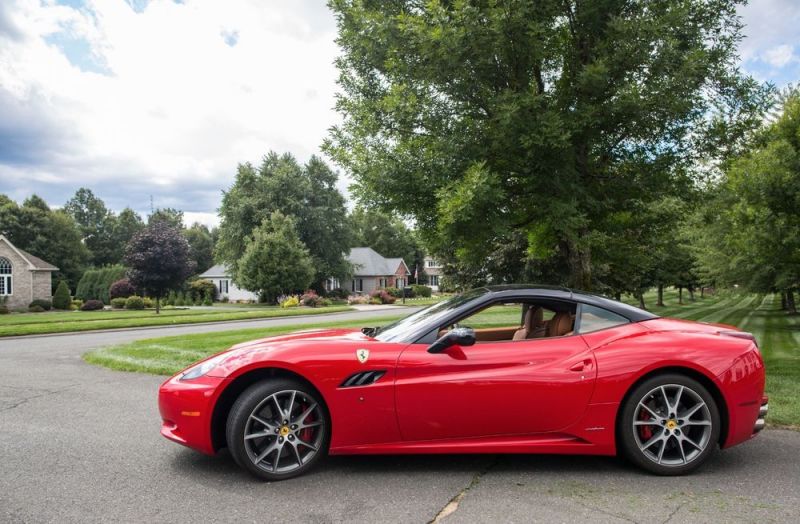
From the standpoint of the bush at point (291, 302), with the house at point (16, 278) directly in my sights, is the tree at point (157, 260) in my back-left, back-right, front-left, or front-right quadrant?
front-left

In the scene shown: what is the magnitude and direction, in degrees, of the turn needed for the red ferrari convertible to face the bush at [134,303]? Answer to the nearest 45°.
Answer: approximately 45° to its right

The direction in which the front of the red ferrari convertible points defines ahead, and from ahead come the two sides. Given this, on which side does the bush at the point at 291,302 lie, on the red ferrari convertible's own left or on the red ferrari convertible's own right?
on the red ferrari convertible's own right

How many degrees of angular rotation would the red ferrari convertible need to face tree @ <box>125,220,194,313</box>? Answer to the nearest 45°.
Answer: approximately 45° to its right

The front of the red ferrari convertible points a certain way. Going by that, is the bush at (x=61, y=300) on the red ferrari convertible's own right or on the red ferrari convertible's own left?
on the red ferrari convertible's own right

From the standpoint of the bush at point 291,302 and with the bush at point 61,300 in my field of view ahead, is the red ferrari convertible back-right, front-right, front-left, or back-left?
back-left

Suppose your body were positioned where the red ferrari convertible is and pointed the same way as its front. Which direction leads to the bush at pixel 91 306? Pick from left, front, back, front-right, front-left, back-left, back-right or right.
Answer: front-right

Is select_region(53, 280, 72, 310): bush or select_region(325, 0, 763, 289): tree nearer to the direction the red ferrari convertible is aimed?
the bush

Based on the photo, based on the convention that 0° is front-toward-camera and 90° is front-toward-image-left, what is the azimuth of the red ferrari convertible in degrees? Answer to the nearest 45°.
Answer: approximately 90°

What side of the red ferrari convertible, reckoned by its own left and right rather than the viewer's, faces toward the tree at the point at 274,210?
right

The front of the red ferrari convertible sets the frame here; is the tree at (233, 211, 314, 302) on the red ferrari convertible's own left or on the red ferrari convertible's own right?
on the red ferrari convertible's own right
